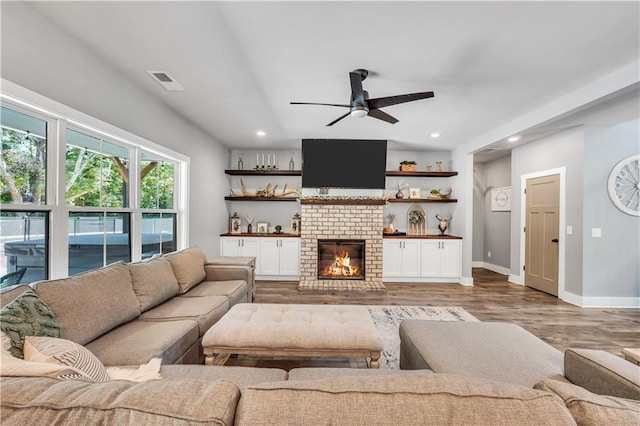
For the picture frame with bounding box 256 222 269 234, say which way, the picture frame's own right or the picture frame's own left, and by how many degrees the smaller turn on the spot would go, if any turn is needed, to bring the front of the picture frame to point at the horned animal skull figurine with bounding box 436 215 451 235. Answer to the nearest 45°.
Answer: approximately 90° to the picture frame's own left

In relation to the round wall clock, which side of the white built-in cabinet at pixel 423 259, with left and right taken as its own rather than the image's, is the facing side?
left

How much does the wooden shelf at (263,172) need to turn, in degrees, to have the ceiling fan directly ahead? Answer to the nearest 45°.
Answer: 0° — it already faces it

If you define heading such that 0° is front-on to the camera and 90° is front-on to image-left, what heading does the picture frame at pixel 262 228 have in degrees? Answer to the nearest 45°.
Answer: approximately 0°

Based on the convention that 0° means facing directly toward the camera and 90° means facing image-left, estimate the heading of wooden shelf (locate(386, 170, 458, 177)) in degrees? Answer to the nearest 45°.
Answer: approximately 0°
